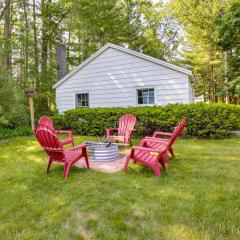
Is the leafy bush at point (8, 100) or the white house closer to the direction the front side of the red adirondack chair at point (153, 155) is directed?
the leafy bush

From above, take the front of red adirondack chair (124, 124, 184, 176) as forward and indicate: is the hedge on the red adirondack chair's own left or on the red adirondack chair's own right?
on the red adirondack chair's own right

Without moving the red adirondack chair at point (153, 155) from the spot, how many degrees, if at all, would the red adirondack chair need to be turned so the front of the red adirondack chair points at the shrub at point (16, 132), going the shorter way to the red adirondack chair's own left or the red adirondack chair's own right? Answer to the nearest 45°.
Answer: approximately 45° to the red adirondack chair's own right

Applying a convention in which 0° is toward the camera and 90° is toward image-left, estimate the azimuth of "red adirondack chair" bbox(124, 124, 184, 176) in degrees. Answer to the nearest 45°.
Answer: approximately 90°
